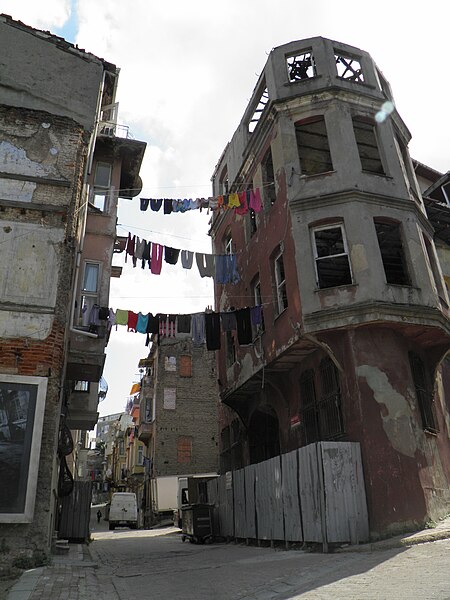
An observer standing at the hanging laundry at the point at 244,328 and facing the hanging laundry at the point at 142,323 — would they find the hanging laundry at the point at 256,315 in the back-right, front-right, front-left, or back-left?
back-left
